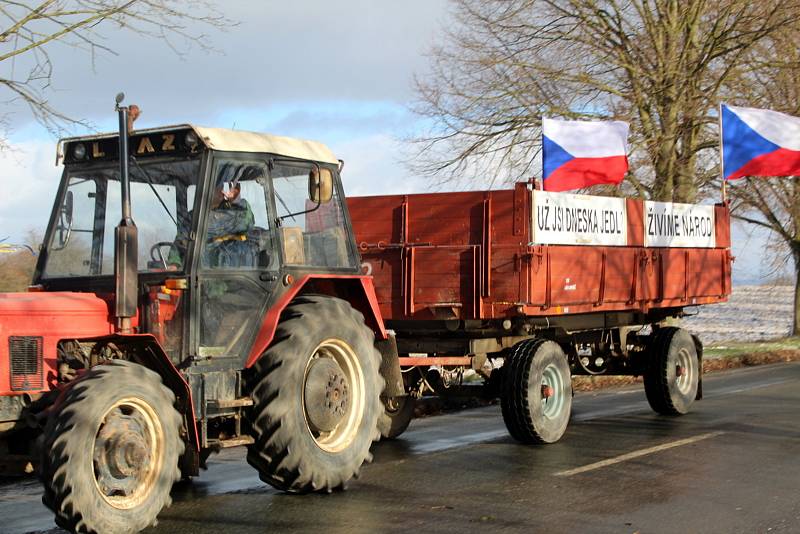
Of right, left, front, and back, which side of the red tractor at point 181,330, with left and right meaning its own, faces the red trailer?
back

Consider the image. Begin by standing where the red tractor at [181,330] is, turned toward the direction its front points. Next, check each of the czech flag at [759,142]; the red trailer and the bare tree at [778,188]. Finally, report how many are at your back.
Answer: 3

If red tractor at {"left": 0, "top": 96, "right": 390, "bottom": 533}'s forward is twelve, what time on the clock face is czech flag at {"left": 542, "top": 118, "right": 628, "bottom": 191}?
The czech flag is roughly at 6 o'clock from the red tractor.

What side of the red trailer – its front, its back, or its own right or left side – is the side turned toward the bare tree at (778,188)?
back

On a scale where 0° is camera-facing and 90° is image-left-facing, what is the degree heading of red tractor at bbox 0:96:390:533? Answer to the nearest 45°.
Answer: approximately 45°

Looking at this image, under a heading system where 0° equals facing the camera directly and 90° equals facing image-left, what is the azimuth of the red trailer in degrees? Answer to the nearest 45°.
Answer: approximately 45°

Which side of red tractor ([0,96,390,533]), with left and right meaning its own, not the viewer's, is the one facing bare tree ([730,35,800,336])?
back

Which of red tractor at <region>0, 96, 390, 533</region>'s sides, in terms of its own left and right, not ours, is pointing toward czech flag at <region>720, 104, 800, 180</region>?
back
